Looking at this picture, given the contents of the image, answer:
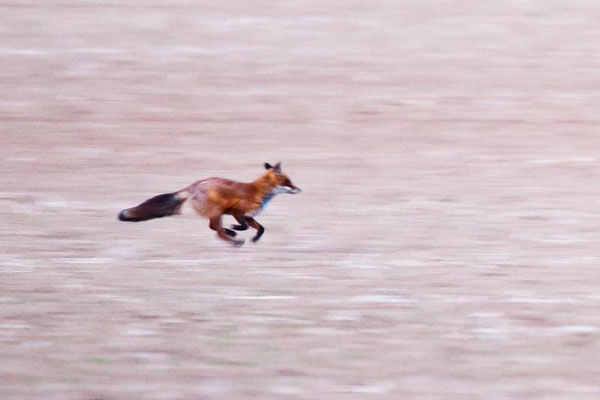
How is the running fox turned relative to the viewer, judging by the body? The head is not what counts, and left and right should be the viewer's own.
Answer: facing to the right of the viewer
